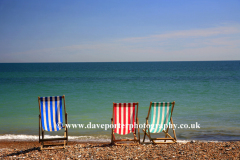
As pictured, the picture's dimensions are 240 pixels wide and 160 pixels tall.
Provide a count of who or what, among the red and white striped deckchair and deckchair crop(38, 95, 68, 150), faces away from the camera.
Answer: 2

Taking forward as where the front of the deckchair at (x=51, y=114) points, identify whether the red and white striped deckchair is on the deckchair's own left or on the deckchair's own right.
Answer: on the deckchair's own right

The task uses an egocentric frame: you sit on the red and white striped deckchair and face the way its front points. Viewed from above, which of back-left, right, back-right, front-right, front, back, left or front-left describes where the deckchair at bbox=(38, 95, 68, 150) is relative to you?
left

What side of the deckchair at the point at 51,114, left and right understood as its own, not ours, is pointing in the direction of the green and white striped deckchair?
right

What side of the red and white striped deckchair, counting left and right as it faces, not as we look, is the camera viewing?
back

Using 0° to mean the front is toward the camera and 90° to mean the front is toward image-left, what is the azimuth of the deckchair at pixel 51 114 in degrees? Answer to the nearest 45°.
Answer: approximately 180°
